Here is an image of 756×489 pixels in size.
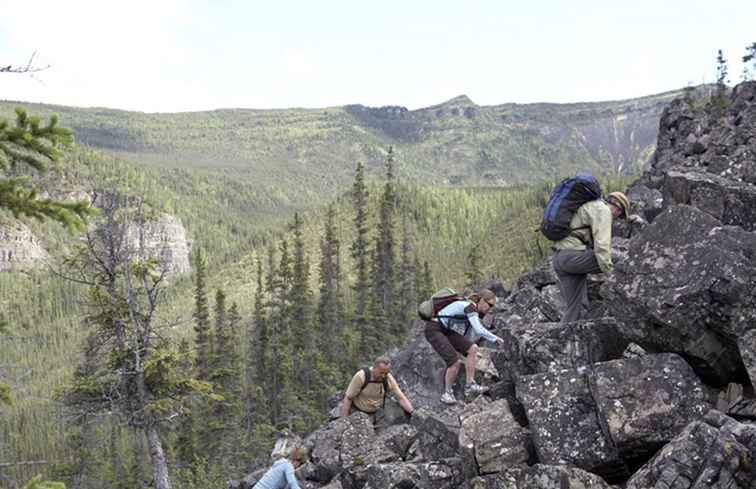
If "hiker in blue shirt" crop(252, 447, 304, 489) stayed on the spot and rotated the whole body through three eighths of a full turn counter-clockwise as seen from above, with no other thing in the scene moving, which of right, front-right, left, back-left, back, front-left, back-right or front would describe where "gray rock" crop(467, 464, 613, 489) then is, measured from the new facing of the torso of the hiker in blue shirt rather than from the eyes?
back

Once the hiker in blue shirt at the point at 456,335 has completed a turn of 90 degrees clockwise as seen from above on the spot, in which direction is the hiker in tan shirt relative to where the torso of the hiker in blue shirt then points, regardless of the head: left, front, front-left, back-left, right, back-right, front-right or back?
right

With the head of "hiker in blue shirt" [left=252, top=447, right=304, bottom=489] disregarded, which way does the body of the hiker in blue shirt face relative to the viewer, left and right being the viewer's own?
facing to the right of the viewer

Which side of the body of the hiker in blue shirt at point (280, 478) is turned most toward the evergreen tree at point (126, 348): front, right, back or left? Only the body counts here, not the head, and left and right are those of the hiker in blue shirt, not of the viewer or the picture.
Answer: left

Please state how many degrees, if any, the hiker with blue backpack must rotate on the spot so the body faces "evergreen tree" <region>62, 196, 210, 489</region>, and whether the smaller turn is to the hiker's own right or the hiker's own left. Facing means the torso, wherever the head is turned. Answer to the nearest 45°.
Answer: approximately 135° to the hiker's own left

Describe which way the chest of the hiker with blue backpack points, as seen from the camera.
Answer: to the viewer's right

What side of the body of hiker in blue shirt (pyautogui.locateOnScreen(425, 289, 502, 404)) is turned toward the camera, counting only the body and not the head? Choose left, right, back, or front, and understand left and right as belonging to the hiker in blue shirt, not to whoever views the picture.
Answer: right

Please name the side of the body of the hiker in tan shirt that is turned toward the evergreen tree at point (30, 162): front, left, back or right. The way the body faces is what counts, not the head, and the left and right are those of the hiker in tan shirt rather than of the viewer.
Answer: right

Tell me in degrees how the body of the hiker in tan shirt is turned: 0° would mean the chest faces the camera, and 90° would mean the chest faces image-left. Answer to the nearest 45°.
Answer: approximately 315°
